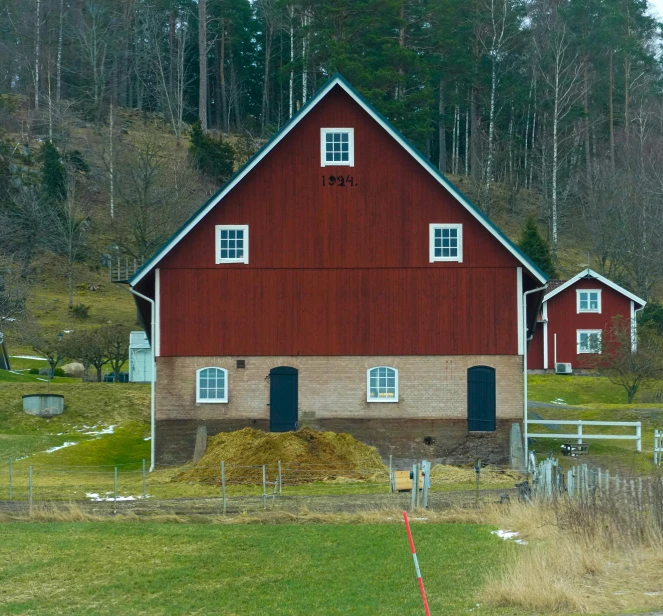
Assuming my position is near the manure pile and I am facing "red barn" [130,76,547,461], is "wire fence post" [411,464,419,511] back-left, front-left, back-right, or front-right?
back-right

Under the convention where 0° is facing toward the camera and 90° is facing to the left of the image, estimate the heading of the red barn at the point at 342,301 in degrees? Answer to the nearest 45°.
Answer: approximately 0°

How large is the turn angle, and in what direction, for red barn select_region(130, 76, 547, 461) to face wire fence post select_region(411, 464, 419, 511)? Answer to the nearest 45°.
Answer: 0° — it already faces it
